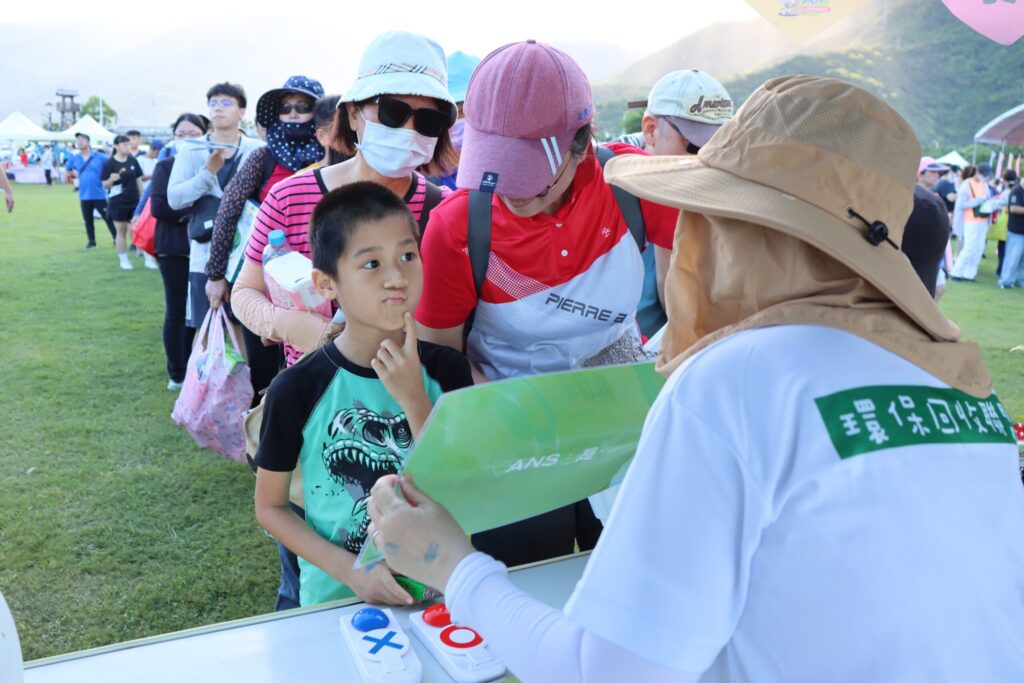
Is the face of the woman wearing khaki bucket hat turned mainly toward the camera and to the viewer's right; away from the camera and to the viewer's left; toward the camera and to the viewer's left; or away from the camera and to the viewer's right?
away from the camera and to the viewer's left

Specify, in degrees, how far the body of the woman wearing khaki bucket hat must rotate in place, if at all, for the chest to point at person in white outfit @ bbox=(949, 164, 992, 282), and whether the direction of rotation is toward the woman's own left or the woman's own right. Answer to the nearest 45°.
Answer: approximately 45° to the woman's own right

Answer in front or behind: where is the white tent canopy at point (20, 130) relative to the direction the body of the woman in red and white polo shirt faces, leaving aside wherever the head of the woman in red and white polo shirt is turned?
behind

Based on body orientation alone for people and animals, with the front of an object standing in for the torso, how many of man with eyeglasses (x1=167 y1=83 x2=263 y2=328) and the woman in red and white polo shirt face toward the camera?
2

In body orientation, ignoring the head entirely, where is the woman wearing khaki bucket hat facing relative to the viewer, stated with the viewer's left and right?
facing away from the viewer and to the left of the viewer

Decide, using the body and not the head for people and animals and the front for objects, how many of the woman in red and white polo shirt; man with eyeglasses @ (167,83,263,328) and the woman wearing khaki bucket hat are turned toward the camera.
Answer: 2

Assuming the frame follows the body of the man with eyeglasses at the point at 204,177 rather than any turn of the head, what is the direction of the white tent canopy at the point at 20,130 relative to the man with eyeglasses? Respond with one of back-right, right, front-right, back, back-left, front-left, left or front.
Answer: back

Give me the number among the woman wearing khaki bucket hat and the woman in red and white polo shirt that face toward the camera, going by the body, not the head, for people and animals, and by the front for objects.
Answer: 1

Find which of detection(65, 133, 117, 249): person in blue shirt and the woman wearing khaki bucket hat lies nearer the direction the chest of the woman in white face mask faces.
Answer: the woman wearing khaki bucket hat

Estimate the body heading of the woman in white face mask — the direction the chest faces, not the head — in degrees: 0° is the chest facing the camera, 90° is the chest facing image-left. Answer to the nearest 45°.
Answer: approximately 315°
